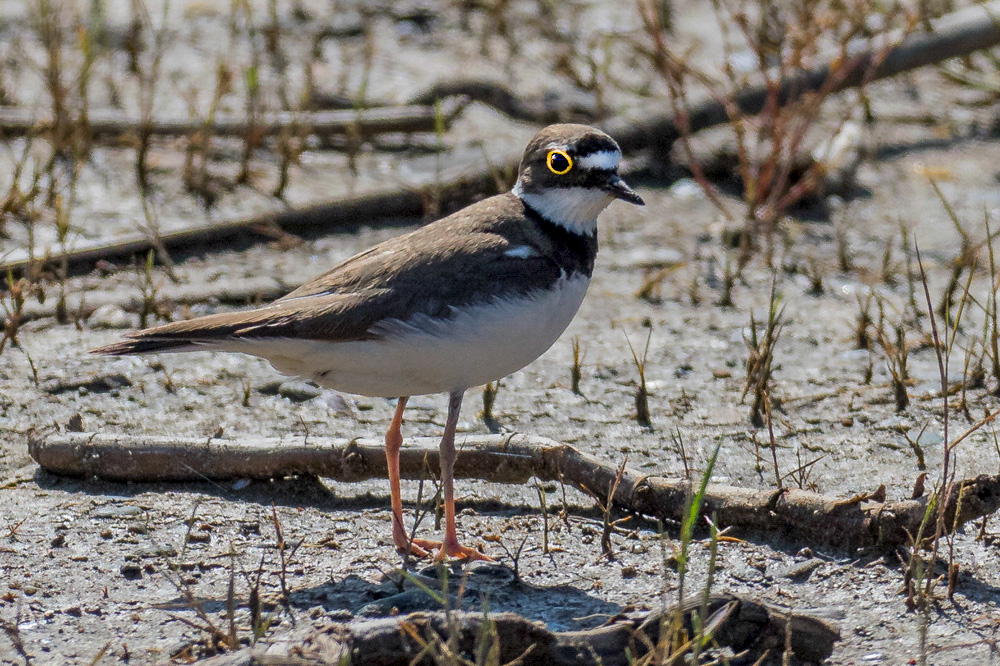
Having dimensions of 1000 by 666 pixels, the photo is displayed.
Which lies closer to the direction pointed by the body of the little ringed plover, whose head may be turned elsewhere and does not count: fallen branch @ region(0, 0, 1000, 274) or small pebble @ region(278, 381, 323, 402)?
the fallen branch

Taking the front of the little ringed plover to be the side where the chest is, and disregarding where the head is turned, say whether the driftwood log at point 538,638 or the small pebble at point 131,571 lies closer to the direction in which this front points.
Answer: the driftwood log

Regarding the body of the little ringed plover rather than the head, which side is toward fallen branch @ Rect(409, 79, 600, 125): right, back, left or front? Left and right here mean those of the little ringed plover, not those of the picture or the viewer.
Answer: left

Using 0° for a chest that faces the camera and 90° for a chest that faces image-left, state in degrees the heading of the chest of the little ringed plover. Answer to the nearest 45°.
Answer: approximately 270°

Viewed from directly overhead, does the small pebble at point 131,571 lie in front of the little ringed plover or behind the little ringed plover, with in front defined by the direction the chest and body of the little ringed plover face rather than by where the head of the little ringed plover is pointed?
behind

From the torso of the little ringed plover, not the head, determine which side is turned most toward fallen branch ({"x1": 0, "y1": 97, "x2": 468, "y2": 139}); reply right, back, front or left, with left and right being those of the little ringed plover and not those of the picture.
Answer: left

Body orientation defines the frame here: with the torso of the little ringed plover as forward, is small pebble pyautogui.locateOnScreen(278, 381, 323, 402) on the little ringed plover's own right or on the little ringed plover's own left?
on the little ringed plover's own left

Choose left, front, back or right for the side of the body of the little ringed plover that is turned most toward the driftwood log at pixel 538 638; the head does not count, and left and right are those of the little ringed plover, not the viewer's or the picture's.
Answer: right

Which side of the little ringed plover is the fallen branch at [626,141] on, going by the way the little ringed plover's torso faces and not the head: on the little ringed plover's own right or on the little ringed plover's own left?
on the little ringed plover's own left
